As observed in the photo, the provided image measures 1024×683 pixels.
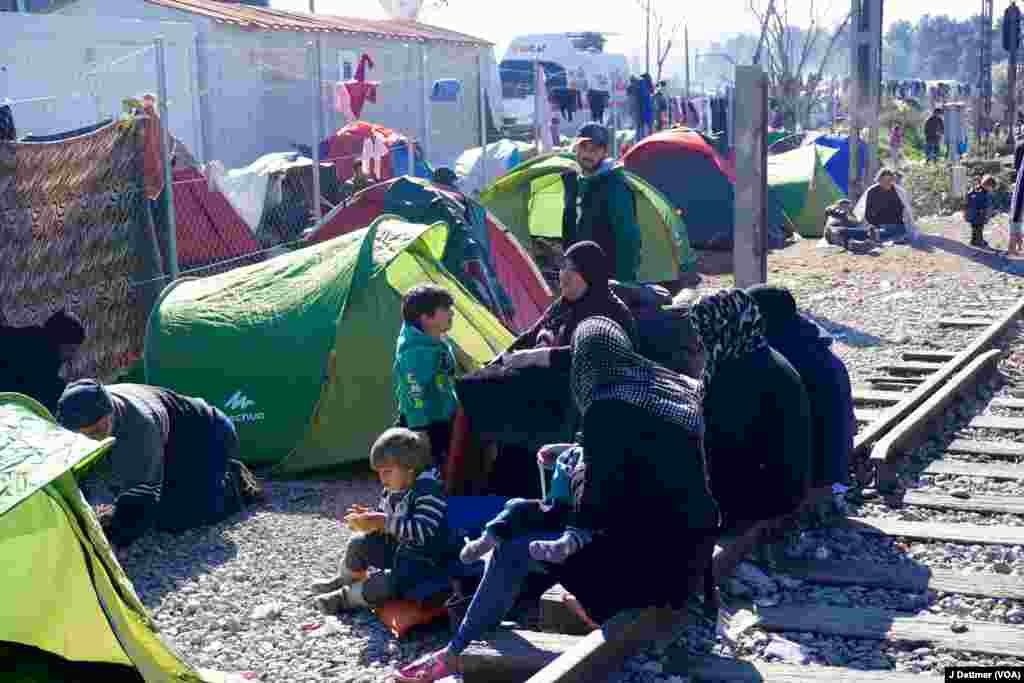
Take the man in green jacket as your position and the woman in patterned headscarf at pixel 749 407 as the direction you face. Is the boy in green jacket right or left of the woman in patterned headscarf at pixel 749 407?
right

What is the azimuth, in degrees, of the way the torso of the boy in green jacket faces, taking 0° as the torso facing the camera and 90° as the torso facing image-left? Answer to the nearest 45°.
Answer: approximately 270°

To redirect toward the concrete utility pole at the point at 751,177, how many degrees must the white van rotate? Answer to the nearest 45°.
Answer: approximately 45° to its left

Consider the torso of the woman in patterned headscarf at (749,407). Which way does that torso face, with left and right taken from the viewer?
facing away from the viewer and to the left of the viewer

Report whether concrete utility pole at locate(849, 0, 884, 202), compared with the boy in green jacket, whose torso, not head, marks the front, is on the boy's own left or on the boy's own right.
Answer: on the boy's own left

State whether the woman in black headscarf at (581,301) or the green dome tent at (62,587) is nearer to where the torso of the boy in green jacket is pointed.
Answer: the woman in black headscarf

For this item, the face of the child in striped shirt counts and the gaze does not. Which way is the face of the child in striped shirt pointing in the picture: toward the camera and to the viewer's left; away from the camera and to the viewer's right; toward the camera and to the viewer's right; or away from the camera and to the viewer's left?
toward the camera and to the viewer's left

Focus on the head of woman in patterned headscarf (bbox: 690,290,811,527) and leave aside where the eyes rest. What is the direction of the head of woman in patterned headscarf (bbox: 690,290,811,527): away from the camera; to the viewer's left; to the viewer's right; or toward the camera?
away from the camera

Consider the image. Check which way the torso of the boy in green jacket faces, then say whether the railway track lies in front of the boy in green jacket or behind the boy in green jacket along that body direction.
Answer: in front

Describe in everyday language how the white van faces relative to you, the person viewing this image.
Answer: facing the viewer and to the left of the viewer

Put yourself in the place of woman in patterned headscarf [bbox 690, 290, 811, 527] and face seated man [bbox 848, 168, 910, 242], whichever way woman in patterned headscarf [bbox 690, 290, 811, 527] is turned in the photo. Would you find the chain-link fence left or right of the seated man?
left

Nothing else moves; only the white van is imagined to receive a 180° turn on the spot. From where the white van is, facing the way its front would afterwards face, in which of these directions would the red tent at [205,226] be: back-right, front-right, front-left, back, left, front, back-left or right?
back-right

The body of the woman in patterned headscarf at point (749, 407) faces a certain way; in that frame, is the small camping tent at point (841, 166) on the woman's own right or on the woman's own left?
on the woman's own right

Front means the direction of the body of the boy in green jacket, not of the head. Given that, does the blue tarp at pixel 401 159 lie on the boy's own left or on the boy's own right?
on the boy's own left

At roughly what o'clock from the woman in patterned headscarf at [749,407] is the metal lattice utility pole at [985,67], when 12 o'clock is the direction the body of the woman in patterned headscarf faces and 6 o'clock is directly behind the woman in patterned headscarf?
The metal lattice utility pole is roughly at 2 o'clock from the woman in patterned headscarf.

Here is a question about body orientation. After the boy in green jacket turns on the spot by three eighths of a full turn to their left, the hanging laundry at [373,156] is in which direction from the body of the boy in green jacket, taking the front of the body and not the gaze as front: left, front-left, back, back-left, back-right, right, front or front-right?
front-right

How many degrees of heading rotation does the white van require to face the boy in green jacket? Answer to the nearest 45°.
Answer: approximately 45° to its left
